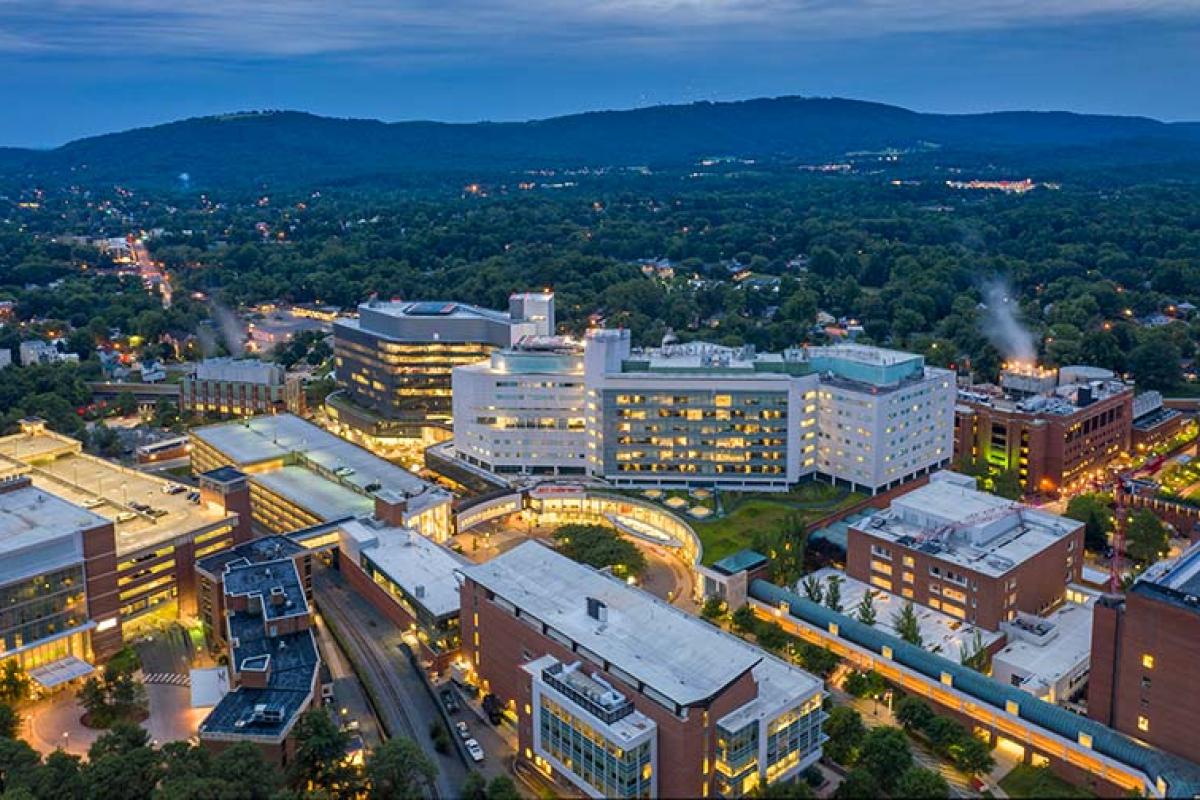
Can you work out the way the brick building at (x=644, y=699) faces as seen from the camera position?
facing the viewer and to the left of the viewer

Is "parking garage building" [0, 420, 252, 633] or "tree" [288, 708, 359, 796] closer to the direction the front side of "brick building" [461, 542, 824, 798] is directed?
the tree

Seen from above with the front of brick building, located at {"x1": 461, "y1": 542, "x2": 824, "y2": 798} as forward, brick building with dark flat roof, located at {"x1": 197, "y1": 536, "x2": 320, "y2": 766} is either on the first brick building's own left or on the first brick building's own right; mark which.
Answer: on the first brick building's own right

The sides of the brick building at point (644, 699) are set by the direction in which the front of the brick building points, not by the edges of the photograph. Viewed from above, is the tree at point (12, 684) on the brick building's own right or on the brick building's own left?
on the brick building's own right

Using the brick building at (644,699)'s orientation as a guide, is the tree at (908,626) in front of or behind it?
behind

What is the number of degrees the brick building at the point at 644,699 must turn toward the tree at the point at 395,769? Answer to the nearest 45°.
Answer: approximately 45° to its right

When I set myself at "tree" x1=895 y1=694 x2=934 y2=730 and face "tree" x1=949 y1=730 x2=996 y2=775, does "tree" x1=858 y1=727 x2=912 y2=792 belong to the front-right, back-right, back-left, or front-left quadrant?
front-right

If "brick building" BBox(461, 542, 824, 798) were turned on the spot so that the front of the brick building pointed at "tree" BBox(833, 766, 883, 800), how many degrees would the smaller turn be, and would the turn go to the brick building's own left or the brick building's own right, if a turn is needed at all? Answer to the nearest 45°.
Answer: approximately 135° to the brick building's own left

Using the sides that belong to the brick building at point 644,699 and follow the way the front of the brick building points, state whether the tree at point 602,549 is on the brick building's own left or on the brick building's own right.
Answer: on the brick building's own right
